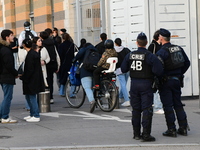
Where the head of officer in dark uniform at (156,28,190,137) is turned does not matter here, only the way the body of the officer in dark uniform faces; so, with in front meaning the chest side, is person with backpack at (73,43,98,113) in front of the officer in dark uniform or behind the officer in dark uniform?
in front

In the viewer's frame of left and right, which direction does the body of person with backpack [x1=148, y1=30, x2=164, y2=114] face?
facing away from the viewer and to the right of the viewer

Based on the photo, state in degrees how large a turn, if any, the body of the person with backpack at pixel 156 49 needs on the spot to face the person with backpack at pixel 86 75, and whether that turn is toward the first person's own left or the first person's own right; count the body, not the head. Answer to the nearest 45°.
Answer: approximately 135° to the first person's own left

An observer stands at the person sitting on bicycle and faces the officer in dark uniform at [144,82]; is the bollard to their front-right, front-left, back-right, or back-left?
back-right

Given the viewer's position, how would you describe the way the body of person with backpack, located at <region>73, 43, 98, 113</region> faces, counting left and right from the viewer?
facing away from the viewer and to the left of the viewer

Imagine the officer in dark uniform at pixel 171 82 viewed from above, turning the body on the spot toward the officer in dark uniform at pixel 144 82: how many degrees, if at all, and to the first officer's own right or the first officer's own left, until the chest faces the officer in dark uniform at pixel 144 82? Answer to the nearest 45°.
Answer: approximately 90° to the first officer's own left

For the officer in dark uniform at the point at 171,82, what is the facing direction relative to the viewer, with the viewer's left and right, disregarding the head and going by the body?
facing away from the viewer and to the left of the viewer

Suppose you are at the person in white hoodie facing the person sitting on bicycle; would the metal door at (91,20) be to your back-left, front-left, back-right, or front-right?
back-right

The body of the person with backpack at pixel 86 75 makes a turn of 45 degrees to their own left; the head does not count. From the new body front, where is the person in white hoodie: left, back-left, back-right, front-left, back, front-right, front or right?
back-right
